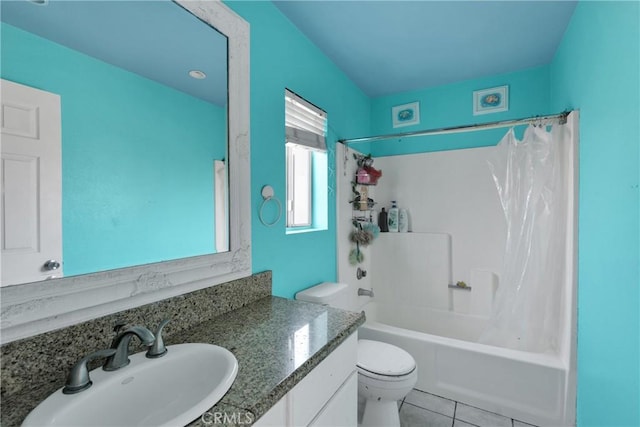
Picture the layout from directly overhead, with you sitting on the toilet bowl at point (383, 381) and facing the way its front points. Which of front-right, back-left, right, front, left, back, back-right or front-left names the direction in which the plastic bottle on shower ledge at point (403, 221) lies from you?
back-left

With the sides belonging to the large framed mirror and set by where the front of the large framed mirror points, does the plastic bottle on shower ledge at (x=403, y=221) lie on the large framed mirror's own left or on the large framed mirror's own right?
on the large framed mirror's own left

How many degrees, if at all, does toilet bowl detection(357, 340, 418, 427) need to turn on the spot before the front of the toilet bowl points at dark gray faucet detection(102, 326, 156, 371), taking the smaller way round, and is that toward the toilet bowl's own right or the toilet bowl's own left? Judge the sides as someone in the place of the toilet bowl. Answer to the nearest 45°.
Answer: approximately 90° to the toilet bowl's own right

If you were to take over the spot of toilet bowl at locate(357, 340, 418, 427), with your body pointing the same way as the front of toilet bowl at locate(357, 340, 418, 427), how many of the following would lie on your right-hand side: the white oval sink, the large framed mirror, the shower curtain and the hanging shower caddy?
2

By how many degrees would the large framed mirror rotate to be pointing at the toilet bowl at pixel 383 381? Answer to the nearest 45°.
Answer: approximately 45° to its left

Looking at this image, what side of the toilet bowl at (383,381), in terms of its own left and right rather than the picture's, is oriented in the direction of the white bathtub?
left

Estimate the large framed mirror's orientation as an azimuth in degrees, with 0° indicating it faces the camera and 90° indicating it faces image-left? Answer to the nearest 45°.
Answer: approximately 315°

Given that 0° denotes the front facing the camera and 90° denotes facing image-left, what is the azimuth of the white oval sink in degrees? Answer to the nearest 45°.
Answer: approximately 315°

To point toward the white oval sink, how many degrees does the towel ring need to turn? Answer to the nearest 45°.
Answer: approximately 90° to its right

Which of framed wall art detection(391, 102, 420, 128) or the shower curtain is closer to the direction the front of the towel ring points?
the shower curtain

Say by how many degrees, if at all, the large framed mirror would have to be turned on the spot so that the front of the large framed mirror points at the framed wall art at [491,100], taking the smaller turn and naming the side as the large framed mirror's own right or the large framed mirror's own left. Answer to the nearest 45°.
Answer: approximately 45° to the large framed mirror's own left

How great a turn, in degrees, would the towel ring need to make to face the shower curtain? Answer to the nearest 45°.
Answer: approximately 45° to its left

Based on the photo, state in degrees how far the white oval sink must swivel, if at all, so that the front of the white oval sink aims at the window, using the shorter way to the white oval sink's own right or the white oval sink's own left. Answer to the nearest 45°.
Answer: approximately 90° to the white oval sink's own left

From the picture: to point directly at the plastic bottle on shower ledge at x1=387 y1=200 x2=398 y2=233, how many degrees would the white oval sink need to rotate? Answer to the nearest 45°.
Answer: approximately 90° to its left
